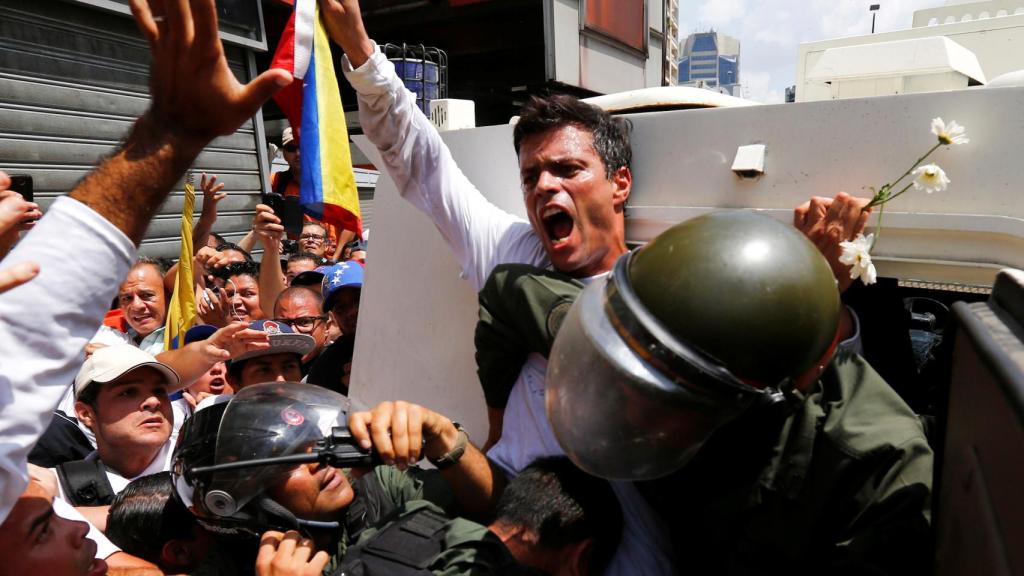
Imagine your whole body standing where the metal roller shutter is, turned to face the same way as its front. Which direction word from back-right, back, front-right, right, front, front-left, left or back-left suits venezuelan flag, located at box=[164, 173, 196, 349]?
front-right

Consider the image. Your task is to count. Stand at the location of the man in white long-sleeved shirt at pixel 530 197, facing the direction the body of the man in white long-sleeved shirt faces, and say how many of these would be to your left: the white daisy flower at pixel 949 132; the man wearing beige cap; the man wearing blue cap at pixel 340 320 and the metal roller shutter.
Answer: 1

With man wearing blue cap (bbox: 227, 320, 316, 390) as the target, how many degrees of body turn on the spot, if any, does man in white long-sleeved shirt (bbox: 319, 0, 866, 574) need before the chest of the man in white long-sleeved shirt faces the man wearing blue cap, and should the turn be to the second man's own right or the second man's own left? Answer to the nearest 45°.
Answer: approximately 90° to the second man's own right

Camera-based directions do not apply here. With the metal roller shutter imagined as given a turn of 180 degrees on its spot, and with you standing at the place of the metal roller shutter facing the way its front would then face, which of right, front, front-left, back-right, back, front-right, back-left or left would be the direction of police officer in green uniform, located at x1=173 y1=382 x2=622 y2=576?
back-left

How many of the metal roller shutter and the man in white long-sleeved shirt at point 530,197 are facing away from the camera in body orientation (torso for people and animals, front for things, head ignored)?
0

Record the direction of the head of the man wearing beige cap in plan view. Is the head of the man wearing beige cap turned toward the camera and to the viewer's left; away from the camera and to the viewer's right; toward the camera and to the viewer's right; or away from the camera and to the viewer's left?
toward the camera and to the viewer's right

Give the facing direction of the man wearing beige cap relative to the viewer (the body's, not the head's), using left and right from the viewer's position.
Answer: facing the viewer and to the right of the viewer

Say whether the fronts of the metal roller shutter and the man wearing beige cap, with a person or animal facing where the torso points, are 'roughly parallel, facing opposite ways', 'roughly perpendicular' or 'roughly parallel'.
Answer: roughly parallel

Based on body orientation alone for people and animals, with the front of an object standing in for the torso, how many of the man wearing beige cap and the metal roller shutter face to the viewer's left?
0

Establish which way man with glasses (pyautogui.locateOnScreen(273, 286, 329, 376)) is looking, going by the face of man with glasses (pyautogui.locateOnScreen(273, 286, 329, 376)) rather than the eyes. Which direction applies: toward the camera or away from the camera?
toward the camera

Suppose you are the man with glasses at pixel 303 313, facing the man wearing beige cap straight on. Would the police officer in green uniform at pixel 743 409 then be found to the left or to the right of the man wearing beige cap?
left

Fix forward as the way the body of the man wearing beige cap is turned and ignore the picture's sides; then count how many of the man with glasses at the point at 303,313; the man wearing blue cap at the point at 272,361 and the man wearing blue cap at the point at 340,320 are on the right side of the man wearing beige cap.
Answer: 0

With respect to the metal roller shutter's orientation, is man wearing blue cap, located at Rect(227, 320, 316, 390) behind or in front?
in front

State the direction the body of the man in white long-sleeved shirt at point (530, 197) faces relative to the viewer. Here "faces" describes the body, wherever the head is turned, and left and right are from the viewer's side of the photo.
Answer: facing the viewer and to the left of the viewer

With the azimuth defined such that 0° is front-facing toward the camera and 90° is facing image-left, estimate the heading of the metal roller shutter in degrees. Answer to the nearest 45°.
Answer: approximately 315°
